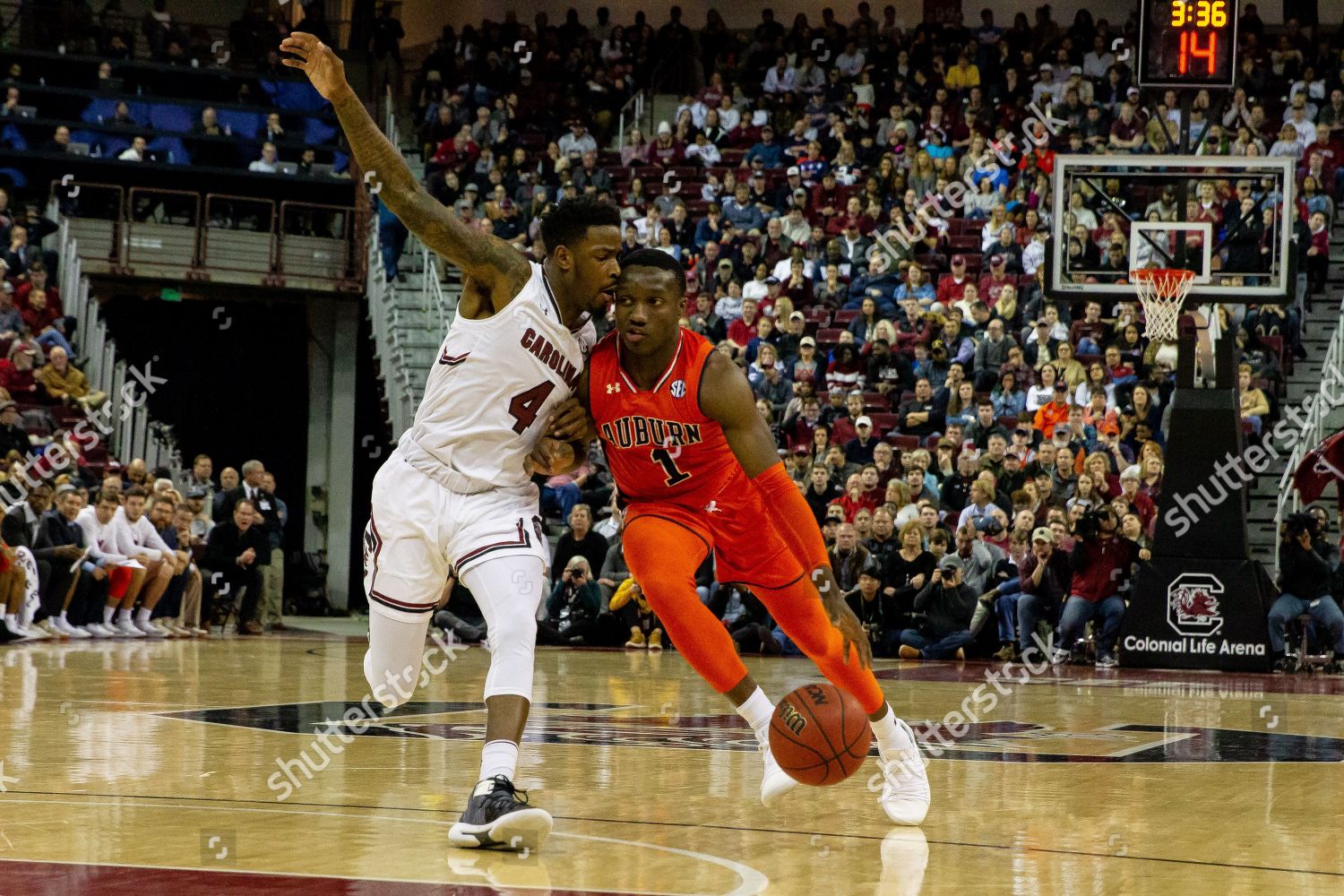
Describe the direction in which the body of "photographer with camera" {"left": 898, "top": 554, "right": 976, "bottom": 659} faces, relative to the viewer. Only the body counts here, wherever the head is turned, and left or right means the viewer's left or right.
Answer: facing the viewer

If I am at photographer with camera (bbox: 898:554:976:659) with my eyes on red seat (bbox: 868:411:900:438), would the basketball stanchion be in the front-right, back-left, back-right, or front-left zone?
back-right

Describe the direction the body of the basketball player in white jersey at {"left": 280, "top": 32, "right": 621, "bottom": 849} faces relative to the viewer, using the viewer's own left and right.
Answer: facing the viewer and to the right of the viewer

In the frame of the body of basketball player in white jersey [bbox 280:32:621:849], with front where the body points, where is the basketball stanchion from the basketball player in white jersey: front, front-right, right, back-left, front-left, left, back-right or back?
left

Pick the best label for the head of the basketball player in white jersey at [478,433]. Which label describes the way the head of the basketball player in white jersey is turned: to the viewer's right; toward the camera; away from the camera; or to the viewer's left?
to the viewer's right

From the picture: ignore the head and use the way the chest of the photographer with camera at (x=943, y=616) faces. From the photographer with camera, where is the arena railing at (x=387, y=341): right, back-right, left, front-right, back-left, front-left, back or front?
back-right

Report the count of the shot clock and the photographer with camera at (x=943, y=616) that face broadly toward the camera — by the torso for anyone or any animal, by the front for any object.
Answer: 2

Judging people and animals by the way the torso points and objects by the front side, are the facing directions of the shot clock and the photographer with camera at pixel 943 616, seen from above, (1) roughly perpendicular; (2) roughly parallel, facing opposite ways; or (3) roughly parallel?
roughly parallel

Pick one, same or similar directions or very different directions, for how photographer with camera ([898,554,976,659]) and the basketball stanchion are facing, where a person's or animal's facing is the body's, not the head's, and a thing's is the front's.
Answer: same or similar directions

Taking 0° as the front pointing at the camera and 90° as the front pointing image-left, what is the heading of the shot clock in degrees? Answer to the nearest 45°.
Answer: approximately 0°
